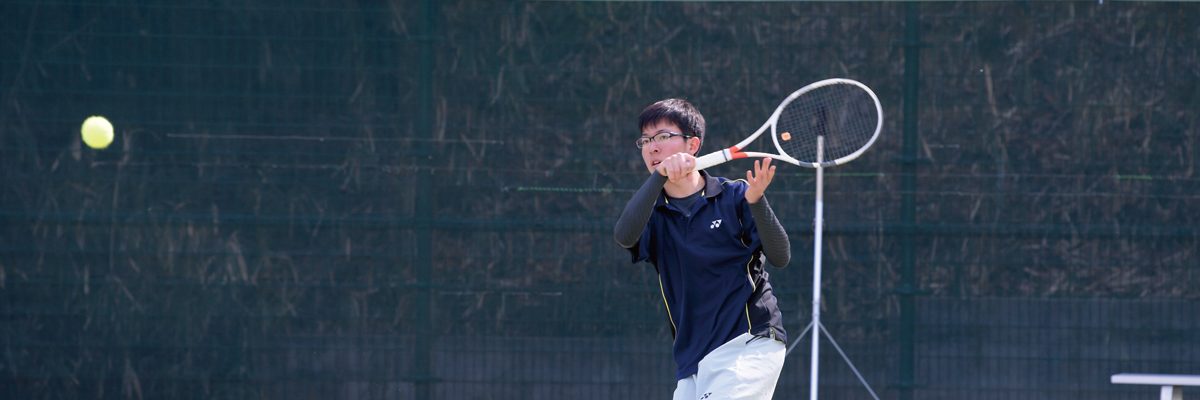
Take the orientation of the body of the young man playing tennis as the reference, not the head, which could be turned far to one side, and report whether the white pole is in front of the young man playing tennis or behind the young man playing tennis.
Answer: behind

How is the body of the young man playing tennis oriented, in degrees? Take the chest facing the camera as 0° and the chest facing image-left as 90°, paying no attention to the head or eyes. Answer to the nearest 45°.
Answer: approximately 45°

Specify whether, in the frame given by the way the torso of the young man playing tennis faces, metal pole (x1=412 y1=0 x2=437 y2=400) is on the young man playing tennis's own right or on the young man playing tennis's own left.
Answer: on the young man playing tennis's own right

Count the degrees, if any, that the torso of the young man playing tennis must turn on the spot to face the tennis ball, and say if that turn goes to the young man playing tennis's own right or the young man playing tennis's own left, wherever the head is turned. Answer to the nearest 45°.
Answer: approximately 90° to the young man playing tennis's own right
